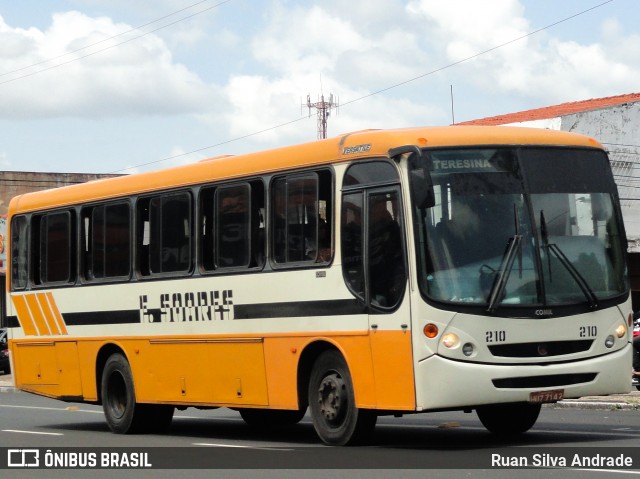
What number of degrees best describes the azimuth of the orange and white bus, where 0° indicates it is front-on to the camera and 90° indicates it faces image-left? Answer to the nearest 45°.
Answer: approximately 315°

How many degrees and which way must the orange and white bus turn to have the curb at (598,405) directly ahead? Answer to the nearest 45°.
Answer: approximately 90° to its left

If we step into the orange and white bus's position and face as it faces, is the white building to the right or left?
on its left
